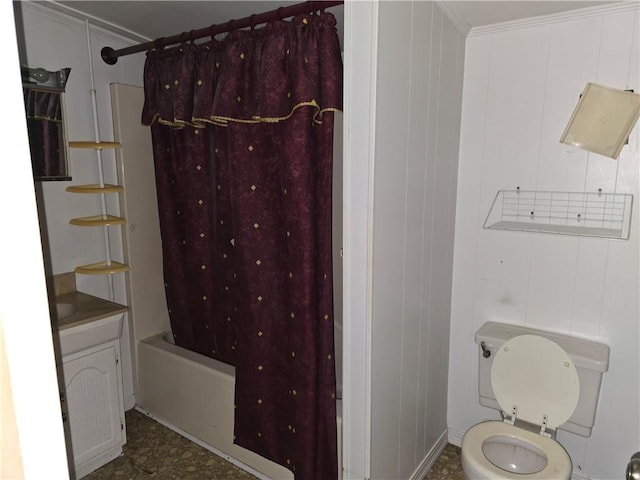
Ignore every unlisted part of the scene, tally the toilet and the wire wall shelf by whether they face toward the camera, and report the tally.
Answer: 2

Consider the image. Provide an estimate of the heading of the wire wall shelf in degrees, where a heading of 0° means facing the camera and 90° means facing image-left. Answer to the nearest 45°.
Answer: approximately 0°

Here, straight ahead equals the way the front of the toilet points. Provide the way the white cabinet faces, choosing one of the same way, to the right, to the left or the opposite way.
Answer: to the left

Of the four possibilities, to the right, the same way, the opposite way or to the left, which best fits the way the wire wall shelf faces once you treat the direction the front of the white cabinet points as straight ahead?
to the right

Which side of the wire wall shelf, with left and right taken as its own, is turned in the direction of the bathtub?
right

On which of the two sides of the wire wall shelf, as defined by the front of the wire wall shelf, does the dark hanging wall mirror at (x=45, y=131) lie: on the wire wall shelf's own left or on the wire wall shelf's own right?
on the wire wall shelf's own right

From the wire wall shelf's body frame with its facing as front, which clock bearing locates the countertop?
The countertop is roughly at 2 o'clock from the wire wall shelf.
